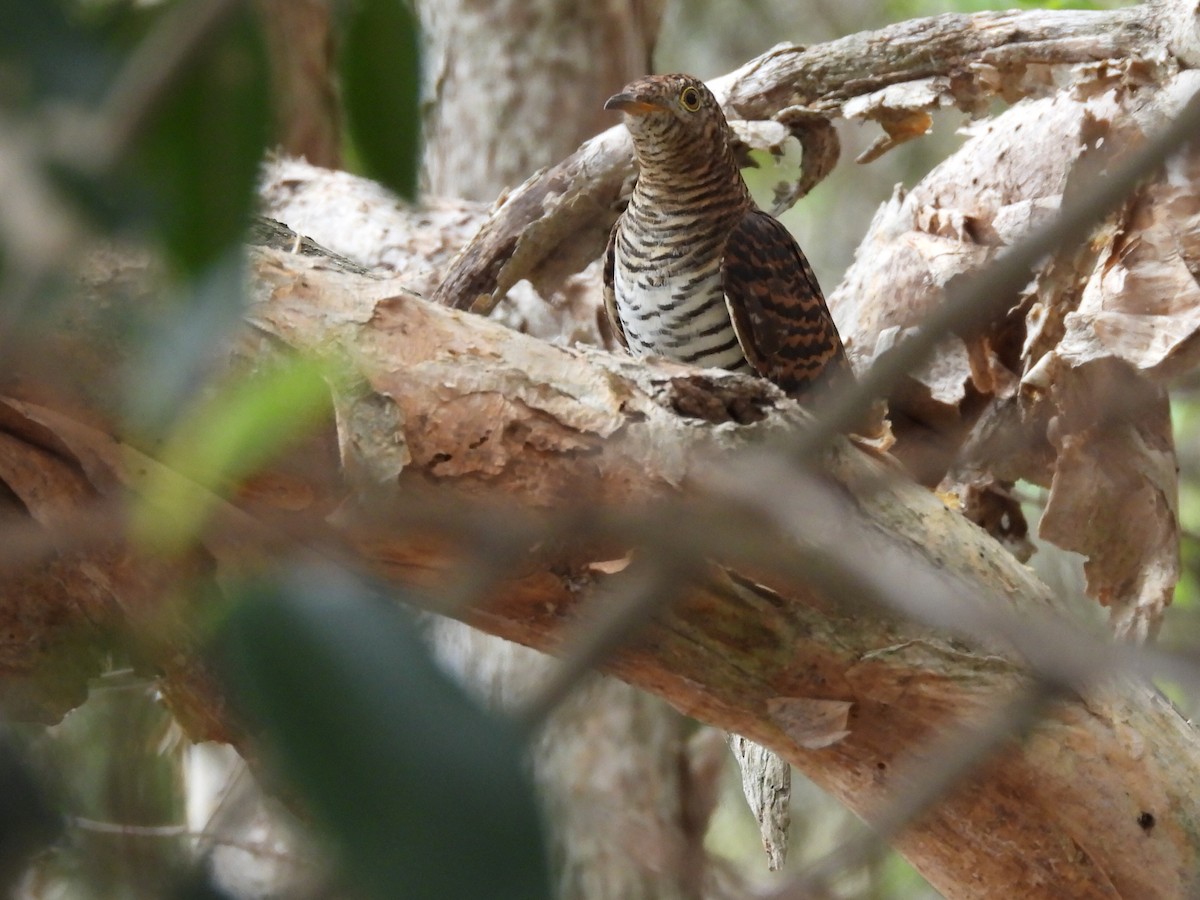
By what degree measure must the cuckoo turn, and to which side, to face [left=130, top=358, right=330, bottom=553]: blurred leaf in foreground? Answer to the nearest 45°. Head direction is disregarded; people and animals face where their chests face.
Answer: approximately 45° to its left

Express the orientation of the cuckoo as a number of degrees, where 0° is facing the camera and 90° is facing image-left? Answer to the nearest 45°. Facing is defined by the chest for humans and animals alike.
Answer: approximately 45°

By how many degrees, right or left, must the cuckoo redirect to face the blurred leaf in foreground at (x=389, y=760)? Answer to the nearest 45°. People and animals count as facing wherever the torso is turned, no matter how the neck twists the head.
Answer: approximately 45° to its left
